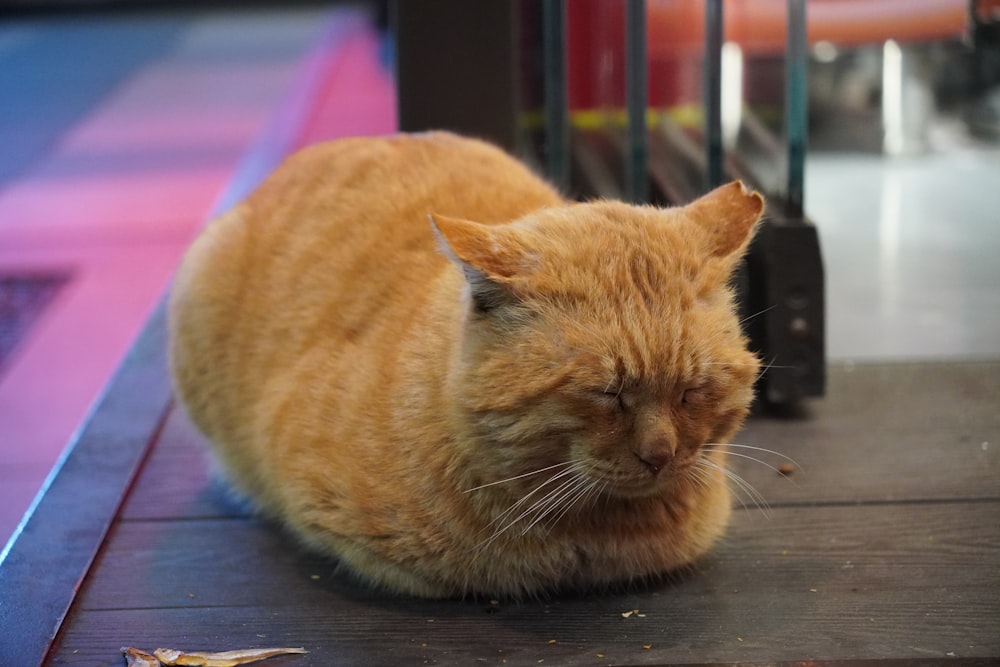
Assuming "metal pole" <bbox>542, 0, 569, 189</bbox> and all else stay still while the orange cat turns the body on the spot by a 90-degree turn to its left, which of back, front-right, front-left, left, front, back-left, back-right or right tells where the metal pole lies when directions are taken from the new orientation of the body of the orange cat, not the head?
front-left

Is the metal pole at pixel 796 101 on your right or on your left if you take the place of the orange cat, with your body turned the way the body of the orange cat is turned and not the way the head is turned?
on your left

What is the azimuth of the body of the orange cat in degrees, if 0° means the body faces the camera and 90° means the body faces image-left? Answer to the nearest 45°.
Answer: approximately 315°

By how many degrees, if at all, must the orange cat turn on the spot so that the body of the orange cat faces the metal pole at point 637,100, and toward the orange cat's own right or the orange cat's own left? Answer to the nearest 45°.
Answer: approximately 135° to the orange cat's own left
